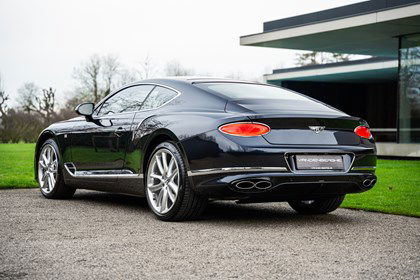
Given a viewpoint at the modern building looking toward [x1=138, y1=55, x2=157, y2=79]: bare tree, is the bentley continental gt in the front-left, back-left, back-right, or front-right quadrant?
back-left

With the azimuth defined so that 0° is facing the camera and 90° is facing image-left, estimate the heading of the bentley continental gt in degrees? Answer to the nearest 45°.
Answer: approximately 135°

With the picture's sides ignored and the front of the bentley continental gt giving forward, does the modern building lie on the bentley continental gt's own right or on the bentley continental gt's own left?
on the bentley continental gt's own right

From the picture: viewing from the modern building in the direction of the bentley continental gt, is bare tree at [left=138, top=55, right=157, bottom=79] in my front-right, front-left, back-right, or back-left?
back-right

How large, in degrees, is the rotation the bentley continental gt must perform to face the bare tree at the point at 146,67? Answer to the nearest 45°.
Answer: approximately 45° to its right

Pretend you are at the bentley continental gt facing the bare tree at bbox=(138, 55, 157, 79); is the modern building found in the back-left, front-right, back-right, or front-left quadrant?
front-right
